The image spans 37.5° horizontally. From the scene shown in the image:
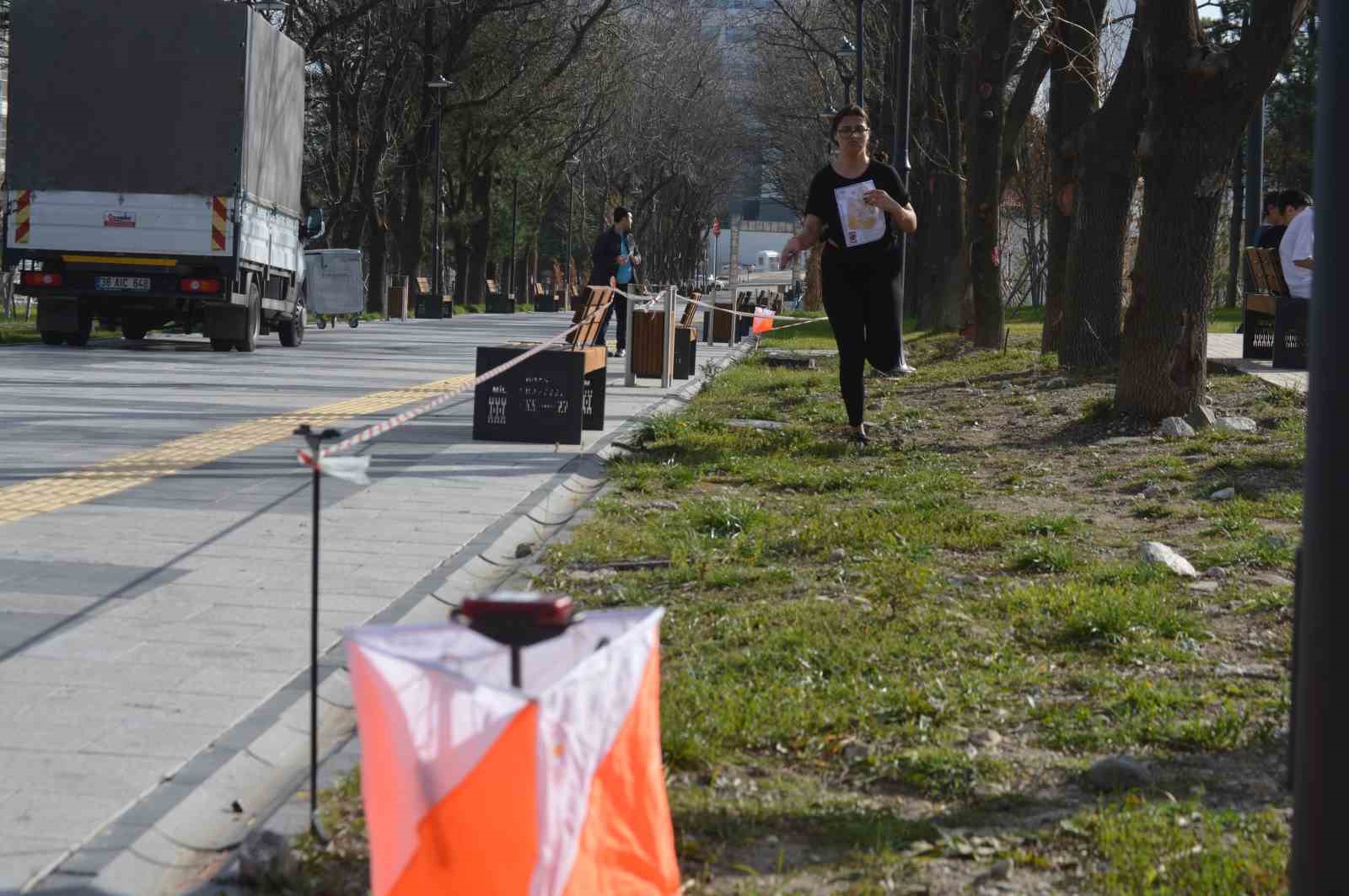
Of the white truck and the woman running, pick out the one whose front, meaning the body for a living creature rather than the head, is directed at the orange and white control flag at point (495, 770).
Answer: the woman running

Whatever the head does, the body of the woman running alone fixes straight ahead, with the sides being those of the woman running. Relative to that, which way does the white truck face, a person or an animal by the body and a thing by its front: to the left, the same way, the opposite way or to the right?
the opposite way

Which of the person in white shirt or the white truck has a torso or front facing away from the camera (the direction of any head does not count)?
the white truck

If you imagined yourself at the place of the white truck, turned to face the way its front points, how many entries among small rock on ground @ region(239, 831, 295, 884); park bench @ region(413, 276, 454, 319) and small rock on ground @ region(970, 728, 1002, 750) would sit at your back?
2

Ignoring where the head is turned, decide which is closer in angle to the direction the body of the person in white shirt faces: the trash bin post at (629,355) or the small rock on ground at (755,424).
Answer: the trash bin post

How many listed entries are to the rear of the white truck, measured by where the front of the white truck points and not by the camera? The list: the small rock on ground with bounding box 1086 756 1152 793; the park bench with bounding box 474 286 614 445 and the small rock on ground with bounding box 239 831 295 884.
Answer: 3

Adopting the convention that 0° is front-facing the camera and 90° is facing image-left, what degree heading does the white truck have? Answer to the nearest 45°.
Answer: approximately 180°

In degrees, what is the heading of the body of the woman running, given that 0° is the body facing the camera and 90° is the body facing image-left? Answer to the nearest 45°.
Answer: approximately 0°

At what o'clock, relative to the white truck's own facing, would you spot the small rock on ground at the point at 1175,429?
The small rock on ground is roughly at 5 o'clock from the white truck.
